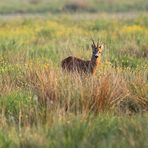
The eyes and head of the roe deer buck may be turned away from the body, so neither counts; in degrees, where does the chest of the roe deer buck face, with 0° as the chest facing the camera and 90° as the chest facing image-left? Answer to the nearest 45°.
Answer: approximately 270°
